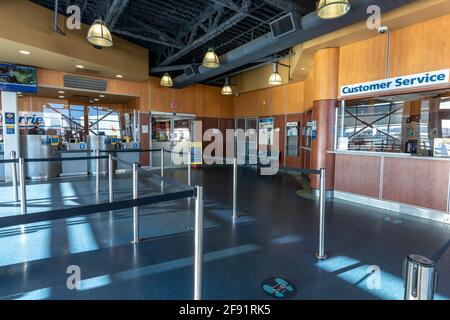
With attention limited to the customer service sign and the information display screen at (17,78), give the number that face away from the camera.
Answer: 0

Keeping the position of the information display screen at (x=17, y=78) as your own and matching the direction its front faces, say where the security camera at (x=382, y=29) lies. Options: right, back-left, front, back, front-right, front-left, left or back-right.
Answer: front

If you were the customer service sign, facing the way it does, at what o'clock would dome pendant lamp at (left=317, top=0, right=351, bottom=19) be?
The dome pendant lamp is roughly at 11 o'clock from the customer service sign.

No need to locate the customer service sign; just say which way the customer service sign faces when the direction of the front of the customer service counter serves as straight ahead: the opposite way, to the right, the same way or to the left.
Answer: the same way

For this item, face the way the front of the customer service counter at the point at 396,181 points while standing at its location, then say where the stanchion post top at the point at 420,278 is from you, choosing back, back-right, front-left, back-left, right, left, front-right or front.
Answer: front-left

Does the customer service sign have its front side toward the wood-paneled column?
no

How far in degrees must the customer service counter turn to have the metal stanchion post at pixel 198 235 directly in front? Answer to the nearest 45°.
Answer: approximately 45° to its left

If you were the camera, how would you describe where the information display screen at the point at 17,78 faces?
facing the viewer and to the right of the viewer

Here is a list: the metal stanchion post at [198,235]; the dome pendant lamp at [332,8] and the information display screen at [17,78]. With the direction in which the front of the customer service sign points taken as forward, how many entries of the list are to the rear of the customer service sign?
0

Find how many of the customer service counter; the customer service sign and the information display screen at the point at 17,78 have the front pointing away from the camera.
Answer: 0

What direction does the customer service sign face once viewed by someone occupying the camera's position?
facing the viewer and to the left of the viewer

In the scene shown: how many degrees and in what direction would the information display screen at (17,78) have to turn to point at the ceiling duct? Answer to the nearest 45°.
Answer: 0° — it already faces it

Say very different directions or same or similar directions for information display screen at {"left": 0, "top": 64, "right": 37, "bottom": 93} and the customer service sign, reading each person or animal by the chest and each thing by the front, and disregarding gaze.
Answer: very different directions
